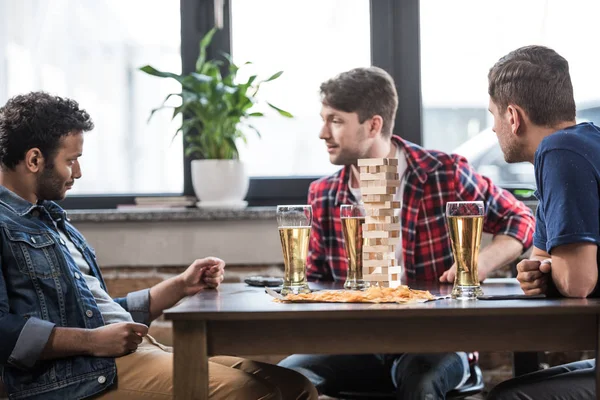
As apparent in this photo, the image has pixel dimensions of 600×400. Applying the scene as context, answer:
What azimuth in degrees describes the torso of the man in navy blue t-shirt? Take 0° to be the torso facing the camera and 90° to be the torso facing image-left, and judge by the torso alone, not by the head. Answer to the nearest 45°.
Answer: approximately 90°

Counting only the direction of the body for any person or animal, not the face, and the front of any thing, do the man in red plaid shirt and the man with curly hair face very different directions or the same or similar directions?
very different directions

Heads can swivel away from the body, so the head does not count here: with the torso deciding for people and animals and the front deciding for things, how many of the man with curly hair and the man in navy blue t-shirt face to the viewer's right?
1

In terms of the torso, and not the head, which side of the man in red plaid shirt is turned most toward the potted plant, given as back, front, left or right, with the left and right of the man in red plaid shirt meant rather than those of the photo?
right

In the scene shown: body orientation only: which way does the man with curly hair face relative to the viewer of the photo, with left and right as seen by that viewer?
facing to the right of the viewer

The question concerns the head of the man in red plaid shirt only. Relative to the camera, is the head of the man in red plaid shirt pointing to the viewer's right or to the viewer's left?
to the viewer's left

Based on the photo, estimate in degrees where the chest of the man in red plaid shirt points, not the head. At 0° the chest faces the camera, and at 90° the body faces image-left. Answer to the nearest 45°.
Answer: approximately 45°

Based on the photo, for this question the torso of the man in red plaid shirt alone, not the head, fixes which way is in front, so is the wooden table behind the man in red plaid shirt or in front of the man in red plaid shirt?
in front

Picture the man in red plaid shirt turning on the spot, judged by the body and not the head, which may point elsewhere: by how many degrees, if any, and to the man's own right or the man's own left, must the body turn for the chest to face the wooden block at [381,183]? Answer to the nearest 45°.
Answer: approximately 45° to the man's own left

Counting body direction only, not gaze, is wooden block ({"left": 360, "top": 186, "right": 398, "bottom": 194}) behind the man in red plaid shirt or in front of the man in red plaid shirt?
in front

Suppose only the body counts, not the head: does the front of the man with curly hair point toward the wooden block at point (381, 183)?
yes

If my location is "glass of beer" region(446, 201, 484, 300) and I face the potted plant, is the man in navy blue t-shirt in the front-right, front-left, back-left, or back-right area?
back-right
